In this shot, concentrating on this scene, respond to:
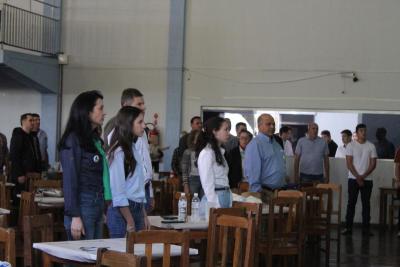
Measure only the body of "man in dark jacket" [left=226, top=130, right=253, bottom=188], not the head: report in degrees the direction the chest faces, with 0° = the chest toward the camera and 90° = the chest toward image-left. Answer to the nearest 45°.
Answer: approximately 315°

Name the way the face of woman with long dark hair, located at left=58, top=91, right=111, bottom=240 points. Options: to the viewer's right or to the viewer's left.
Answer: to the viewer's right

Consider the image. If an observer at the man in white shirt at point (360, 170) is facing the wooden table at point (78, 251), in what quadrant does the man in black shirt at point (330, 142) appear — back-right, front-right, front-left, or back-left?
back-right

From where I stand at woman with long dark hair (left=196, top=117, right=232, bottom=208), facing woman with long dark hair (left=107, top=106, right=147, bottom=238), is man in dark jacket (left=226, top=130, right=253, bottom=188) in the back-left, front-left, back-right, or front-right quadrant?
back-right
